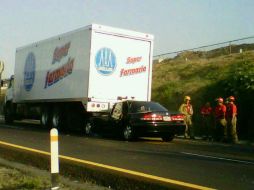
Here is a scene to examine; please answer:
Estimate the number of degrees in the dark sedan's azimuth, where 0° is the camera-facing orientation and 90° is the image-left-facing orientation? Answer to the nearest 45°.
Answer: approximately 135°

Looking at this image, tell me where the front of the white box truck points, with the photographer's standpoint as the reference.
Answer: facing away from the viewer and to the left of the viewer

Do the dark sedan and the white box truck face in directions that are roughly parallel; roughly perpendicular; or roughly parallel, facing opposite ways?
roughly parallel

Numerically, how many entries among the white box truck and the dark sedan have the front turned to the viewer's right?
0

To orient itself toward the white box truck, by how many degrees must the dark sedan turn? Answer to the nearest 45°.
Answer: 0° — it already faces it

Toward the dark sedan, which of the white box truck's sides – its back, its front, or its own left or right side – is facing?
back
